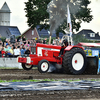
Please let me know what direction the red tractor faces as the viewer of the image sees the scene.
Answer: facing the viewer and to the left of the viewer

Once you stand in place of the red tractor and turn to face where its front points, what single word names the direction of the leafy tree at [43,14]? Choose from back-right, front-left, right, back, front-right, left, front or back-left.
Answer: back-right
